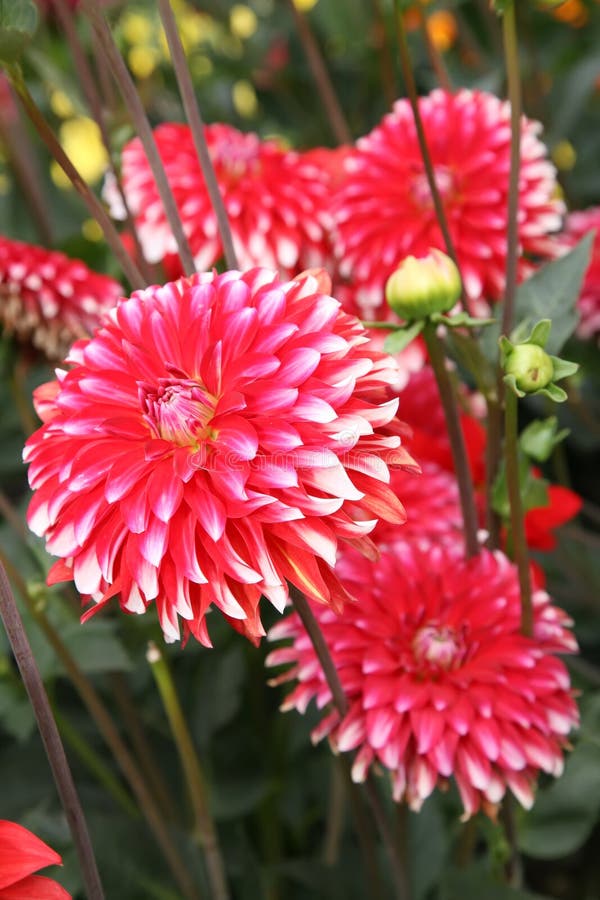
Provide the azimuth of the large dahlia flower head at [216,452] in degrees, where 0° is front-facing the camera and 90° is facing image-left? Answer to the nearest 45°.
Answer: approximately 45°

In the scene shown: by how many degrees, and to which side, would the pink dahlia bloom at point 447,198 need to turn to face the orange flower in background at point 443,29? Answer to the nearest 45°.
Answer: approximately 180°

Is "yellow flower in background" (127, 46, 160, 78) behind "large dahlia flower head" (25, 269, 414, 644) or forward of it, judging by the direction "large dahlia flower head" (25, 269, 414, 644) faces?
behind

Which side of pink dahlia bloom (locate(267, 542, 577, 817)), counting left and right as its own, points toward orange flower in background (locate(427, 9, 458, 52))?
back

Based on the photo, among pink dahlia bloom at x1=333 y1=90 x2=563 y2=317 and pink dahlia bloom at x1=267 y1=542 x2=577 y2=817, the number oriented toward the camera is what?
2

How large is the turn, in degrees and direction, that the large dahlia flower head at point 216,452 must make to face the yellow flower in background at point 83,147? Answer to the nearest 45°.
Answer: approximately 135° to its right

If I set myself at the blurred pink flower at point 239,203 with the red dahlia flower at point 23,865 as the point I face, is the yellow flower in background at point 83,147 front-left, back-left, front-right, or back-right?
back-right
